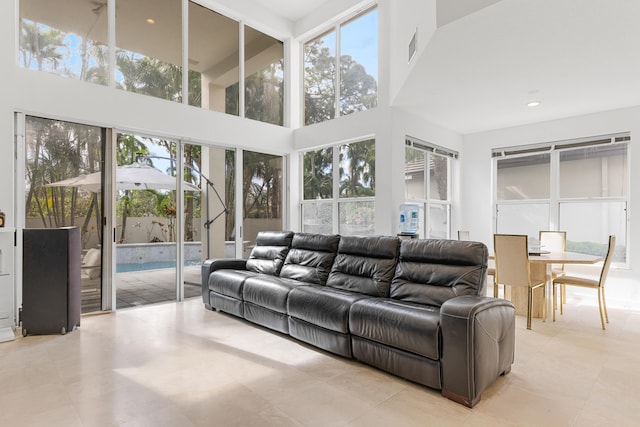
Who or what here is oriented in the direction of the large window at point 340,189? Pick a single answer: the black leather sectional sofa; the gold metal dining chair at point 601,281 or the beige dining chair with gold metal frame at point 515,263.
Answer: the gold metal dining chair at point 601,281

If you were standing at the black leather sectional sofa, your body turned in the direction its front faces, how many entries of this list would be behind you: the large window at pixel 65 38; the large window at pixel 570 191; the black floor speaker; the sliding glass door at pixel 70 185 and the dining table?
2

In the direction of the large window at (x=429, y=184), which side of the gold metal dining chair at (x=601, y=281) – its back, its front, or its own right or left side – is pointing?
front

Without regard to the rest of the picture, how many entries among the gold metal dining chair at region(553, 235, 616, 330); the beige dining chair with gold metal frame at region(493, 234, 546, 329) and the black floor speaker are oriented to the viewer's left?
1

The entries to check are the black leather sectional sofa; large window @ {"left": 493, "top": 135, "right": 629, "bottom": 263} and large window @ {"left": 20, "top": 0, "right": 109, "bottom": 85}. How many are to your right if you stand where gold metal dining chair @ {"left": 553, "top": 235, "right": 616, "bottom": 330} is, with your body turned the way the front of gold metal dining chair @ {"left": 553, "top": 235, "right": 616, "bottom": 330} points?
1

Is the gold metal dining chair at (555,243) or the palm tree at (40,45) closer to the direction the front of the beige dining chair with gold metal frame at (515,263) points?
the gold metal dining chair

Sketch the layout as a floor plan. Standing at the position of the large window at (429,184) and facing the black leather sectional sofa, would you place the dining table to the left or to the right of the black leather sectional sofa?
left

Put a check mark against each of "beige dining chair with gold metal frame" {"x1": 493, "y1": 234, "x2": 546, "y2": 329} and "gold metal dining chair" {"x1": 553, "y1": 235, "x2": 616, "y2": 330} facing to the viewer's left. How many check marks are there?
1

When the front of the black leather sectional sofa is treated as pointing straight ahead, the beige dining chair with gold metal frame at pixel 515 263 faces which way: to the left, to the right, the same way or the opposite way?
the opposite way

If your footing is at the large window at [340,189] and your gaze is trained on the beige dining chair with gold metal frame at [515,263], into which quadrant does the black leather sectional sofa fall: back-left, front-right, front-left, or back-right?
front-right

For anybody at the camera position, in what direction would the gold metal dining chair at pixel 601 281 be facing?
facing to the left of the viewer

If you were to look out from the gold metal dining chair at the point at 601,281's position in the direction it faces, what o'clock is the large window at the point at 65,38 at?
The large window is roughly at 11 o'clock from the gold metal dining chair.

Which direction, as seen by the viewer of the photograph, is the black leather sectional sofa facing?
facing the viewer and to the left of the viewer
